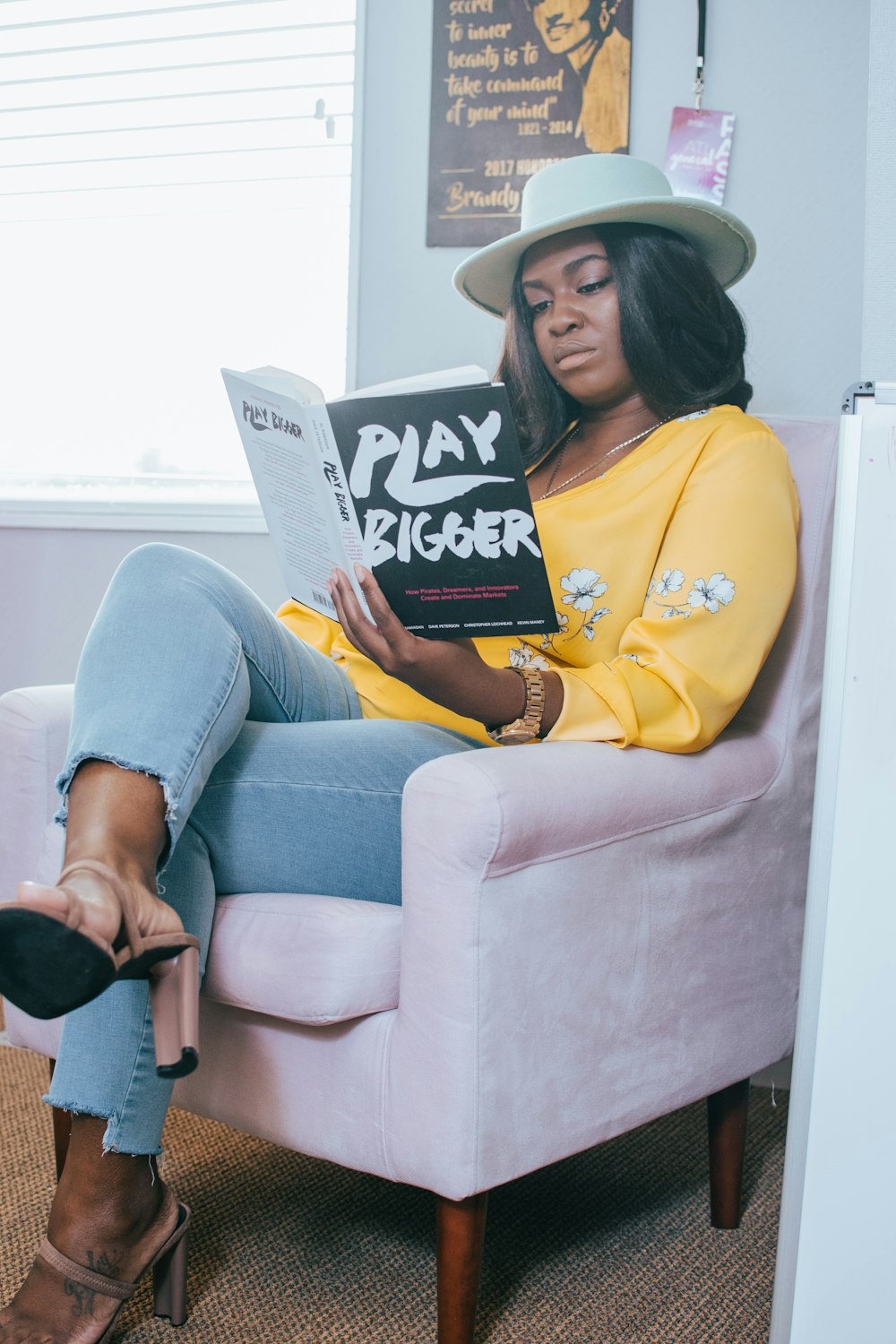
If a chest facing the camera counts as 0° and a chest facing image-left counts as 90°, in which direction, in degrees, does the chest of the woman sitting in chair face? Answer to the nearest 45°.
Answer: approximately 45°

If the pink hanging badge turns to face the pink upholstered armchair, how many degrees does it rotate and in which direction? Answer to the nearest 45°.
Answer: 0° — it already faces it

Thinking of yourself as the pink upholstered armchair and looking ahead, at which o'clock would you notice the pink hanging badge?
The pink hanging badge is roughly at 5 o'clock from the pink upholstered armchair.

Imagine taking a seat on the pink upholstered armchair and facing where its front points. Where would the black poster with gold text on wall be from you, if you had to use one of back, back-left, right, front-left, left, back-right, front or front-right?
back-right
